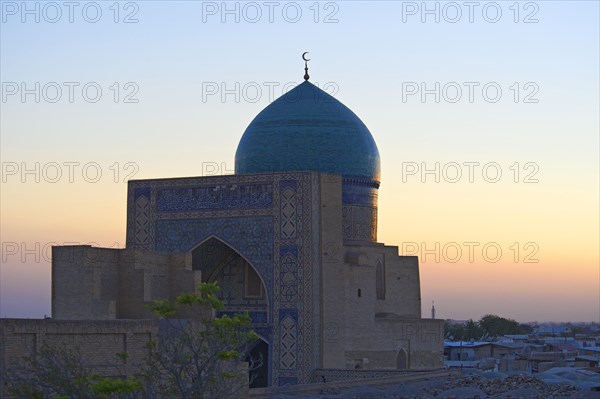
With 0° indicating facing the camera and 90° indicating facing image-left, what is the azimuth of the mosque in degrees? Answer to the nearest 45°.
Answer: approximately 45°
